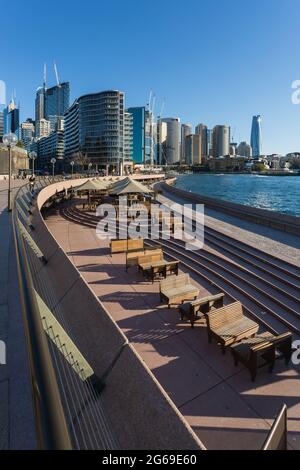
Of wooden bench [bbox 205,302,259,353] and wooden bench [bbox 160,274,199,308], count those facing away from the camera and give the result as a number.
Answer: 0

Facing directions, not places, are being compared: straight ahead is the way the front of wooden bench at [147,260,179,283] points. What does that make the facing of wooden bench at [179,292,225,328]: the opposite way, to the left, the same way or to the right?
the same way

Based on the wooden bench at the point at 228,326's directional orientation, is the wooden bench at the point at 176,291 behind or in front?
behind

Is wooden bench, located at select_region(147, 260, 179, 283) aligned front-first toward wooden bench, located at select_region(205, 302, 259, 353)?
no

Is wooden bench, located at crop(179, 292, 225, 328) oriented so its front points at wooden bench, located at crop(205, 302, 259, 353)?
no

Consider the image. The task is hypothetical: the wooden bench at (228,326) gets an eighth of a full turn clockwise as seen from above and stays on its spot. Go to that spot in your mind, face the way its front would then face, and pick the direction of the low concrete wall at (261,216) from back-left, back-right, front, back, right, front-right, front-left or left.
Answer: back

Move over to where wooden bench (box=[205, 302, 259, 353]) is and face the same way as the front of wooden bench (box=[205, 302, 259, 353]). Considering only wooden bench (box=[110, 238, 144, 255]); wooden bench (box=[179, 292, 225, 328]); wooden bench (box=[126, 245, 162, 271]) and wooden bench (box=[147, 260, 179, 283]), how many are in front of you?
0

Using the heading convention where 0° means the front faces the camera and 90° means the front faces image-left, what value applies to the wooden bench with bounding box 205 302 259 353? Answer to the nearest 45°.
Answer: approximately 315°

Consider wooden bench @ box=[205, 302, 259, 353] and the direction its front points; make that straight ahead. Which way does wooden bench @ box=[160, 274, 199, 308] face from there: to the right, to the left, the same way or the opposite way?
the same way
